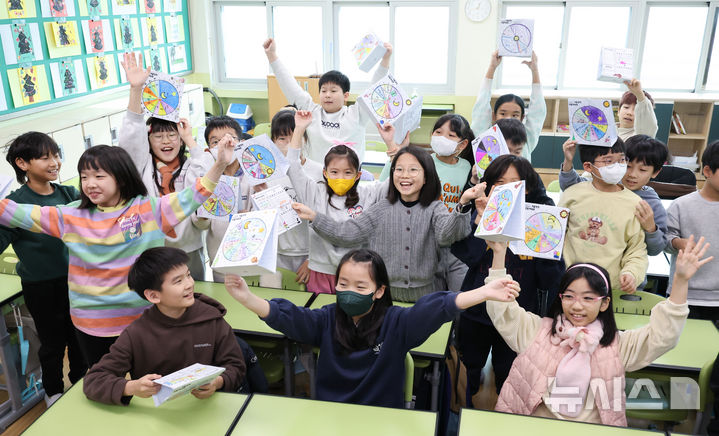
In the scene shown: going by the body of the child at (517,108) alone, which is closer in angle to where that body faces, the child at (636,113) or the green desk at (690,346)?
the green desk

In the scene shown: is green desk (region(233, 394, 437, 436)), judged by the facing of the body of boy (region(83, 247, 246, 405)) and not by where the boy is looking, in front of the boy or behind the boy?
in front

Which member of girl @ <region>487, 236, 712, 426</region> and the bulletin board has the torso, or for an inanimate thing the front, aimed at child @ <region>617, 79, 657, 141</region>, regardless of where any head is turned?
the bulletin board

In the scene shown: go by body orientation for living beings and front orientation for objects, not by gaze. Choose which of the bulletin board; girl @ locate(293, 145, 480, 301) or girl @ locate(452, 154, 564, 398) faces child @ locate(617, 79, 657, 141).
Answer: the bulletin board

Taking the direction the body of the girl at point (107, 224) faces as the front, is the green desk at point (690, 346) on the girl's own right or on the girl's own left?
on the girl's own left

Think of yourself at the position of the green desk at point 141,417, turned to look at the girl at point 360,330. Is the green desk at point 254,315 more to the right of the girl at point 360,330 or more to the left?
left

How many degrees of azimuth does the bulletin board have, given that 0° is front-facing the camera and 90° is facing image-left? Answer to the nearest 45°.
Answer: approximately 315°

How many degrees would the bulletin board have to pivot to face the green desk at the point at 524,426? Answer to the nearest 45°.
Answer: approximately 45° to its right

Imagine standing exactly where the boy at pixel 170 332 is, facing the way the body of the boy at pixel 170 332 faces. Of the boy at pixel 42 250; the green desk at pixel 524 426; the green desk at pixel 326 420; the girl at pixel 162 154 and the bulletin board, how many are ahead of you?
2

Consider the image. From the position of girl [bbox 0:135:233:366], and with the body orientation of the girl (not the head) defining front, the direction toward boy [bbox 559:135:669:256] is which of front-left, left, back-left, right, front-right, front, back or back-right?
left

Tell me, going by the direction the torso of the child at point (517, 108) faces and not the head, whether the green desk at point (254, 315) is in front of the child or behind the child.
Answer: in front
